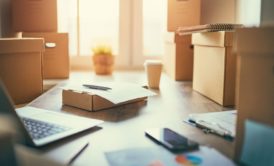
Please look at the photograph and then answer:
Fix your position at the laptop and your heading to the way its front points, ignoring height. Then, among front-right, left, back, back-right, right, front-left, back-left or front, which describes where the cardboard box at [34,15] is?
front-left

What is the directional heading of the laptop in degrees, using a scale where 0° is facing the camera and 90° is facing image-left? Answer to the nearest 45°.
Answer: approximately 225°

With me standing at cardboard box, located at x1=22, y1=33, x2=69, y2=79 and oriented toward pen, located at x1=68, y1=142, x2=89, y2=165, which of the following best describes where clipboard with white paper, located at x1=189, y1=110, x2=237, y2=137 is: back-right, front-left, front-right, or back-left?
front-left

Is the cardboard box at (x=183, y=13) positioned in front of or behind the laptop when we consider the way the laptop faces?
in front

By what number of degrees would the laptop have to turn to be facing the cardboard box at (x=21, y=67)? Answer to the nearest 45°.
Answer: approximately 45° to its left

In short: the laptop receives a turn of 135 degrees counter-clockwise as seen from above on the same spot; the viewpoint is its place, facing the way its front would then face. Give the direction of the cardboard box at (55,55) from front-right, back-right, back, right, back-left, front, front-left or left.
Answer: right

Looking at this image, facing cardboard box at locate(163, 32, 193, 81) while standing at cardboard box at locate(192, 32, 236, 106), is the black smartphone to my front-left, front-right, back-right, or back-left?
back-left

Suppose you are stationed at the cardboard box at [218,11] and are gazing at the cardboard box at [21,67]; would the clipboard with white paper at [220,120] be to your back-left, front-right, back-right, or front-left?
front-left
